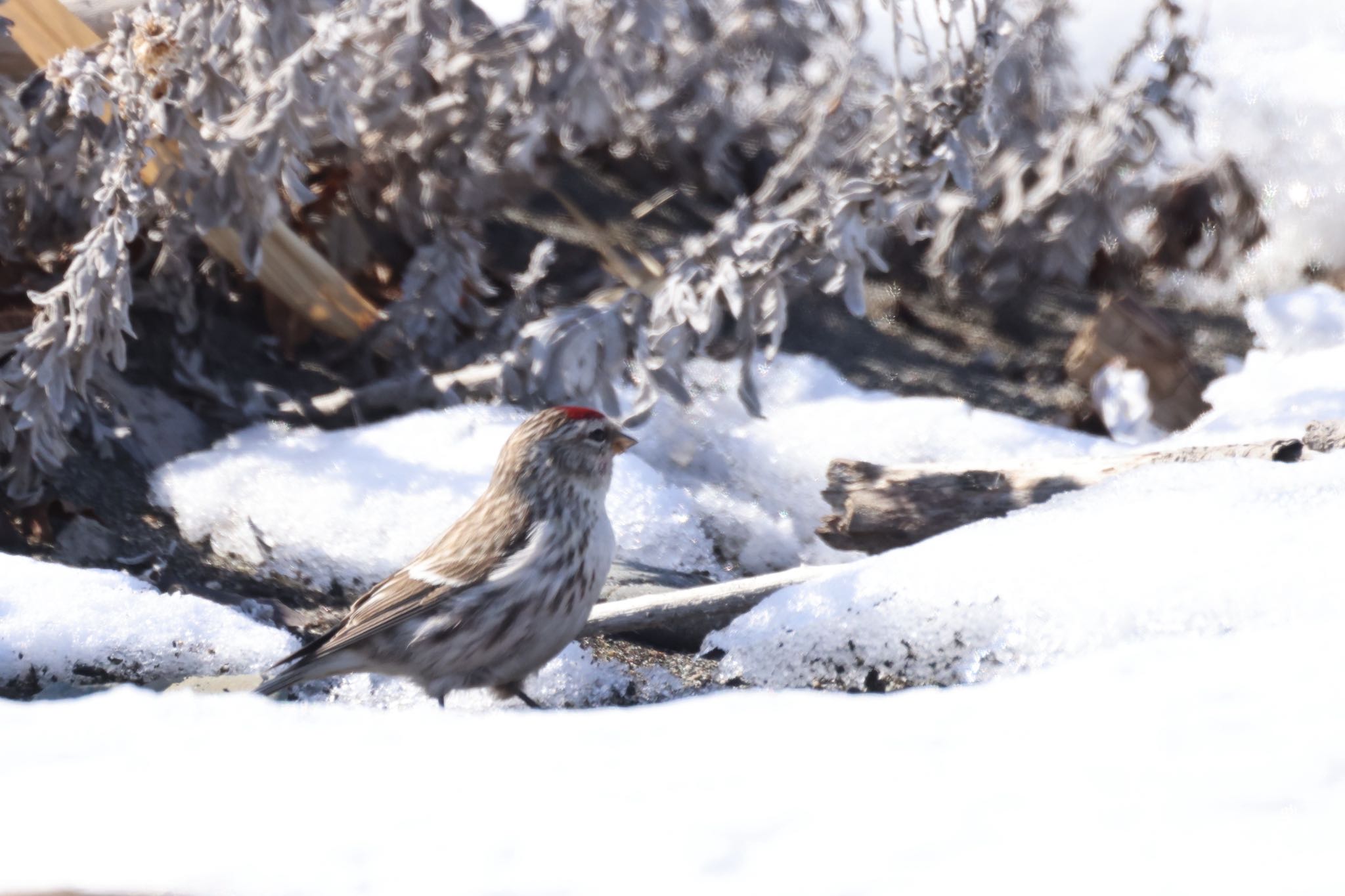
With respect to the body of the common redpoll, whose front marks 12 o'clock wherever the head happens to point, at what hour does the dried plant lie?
The dried plant is roughly at 9 o'clock from the common redpoll.

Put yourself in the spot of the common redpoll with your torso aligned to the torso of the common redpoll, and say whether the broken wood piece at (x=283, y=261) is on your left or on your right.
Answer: on your left

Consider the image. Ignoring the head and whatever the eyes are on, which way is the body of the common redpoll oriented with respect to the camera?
to the viewer's right

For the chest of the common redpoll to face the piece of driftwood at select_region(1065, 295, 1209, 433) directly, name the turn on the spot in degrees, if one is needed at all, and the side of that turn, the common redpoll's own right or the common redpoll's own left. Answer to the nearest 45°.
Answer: approximately 45° to the common redpoll's own left

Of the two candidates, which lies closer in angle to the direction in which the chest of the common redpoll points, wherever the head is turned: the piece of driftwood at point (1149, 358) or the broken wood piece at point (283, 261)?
the piece of driftwood

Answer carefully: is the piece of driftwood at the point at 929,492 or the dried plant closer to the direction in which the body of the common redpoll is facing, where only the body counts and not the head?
the piece of driftwood

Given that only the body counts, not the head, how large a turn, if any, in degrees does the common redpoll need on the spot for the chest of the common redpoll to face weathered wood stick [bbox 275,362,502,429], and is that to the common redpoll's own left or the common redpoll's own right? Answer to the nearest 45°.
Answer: approximately 90° to the common redpoll's own left

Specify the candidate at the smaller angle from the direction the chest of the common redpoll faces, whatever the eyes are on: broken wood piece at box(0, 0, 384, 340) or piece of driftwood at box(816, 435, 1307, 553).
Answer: the piece of driftwood
